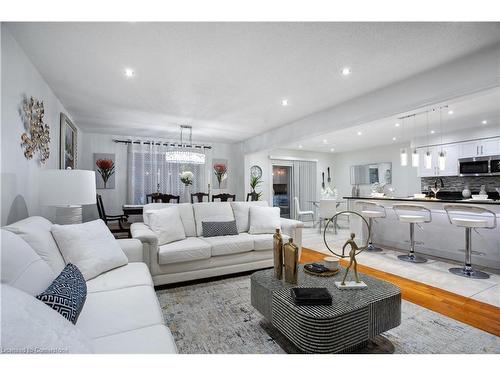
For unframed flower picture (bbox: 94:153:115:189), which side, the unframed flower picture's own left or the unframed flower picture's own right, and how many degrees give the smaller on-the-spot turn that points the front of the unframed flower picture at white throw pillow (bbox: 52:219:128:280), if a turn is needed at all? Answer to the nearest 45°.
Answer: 0° — it already faces it

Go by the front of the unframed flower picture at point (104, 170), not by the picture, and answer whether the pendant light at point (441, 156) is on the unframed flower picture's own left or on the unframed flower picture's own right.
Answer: on the unframed flower picture's own left

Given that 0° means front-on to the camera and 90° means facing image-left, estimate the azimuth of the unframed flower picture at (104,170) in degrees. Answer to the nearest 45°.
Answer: approximately 0°

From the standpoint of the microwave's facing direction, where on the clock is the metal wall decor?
The metal wall decor is roughly at 1 o'clock from the microwave.

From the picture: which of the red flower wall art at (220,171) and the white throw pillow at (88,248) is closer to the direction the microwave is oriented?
the white throw pillow

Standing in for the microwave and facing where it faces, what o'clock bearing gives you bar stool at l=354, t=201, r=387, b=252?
The bar stool is roughly at 1 o'clock from the microwave.

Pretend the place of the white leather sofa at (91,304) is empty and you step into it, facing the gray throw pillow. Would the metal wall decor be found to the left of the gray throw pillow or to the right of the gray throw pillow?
left

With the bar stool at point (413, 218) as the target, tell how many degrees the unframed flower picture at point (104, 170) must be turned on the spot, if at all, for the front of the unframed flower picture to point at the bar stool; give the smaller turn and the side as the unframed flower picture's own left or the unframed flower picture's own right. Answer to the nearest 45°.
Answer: approximately 45° to the unframed flower picture's own left

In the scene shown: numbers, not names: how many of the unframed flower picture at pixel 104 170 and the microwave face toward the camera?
2

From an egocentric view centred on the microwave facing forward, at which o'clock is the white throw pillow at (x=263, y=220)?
The white throw pillow is roughly at 1 o'clock from the microwave.
